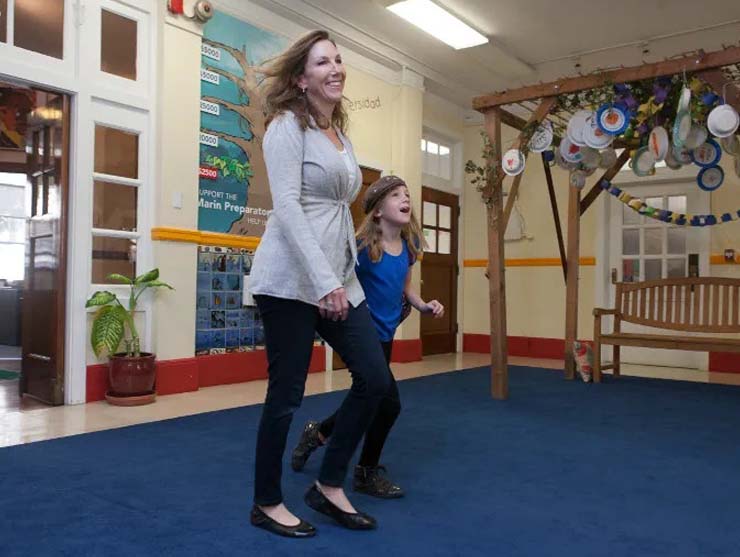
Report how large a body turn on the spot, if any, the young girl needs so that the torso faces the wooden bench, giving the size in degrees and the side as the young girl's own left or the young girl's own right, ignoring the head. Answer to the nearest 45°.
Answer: approximately 90° to the young girl's own left

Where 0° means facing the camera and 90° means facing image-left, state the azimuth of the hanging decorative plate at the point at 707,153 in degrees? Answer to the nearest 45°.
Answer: approximately 0°

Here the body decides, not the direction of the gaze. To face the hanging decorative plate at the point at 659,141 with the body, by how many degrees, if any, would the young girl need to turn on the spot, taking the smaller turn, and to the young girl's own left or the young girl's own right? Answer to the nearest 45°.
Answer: approximately 90° to the young girl's own left

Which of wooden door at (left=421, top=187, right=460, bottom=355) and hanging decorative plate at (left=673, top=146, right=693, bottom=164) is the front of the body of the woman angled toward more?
the hanging decorative plate

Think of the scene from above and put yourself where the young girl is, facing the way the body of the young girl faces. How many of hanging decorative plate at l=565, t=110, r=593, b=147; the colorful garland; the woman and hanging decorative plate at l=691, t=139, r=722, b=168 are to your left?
3

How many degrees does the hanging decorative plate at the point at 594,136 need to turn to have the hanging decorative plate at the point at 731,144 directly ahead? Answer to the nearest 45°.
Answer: approximately 90° to its left

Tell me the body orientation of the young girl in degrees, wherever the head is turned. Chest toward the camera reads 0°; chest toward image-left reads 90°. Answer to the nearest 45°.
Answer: approximately 315°

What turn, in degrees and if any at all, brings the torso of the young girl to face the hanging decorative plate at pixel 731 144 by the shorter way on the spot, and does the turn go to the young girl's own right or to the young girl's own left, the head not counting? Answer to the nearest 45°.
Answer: approximately 90° to the young girl's own left

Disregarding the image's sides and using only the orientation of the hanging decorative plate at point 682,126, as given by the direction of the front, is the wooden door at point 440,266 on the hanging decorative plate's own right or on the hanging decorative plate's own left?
on the hanging decorative plate's own right

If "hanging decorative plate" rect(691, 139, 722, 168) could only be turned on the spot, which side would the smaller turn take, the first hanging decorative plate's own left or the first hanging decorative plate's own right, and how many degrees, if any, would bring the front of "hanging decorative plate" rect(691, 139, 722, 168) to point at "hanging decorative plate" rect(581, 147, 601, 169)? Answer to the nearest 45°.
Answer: approximately 90° to the first hanging decorative plate's own right
